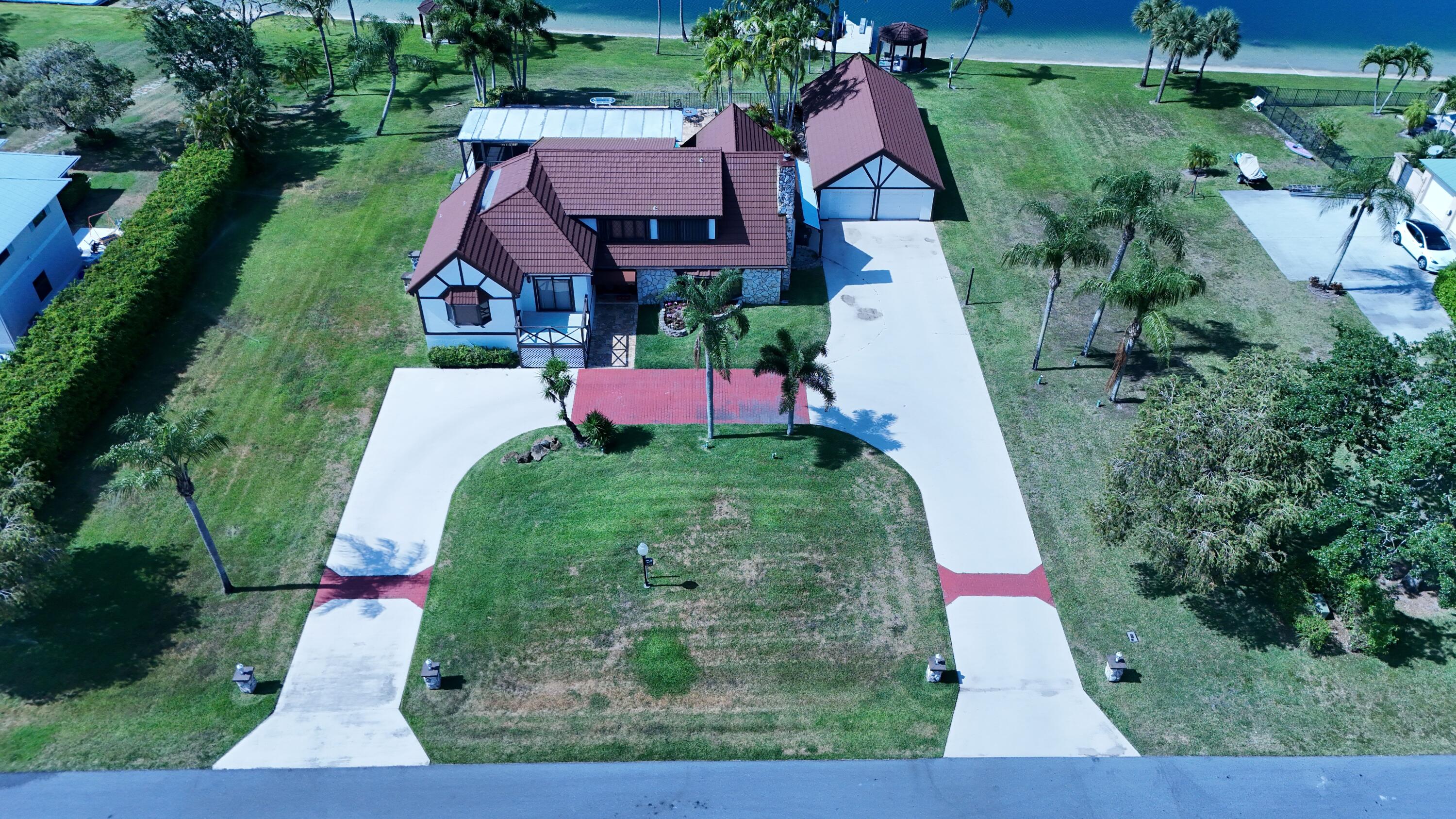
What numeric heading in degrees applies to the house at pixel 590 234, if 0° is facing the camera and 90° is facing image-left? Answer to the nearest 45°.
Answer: approximately 0°

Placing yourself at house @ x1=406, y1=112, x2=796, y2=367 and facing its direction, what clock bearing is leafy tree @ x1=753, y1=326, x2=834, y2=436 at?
The leafy tree is roughly at 11 o'clock from the house.

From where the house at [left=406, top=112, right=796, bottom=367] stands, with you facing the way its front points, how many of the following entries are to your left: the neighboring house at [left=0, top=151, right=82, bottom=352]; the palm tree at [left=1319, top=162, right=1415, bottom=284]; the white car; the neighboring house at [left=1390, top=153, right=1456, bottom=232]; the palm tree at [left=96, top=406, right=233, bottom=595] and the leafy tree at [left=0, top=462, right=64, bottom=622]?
3

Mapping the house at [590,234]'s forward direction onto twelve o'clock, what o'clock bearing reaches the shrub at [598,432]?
The shrub is roughly at 12 o'clock from the house.

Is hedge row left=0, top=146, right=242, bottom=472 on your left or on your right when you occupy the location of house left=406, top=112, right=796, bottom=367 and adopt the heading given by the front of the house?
on your right
